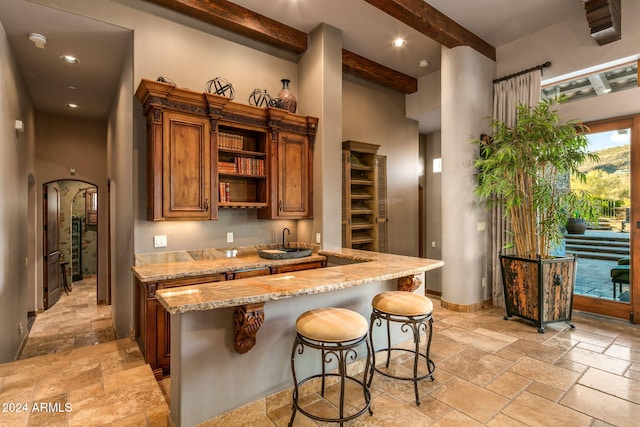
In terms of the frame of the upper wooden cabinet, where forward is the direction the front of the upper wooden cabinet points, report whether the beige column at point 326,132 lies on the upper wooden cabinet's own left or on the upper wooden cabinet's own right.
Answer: on the upper wooden cabinet's own left

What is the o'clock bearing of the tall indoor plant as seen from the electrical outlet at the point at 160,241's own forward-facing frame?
The tall indoor plant is roughly at 11 o'clock from the electrical outlet.

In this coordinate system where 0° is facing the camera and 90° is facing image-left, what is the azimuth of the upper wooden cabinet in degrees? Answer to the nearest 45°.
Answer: approximately 315°

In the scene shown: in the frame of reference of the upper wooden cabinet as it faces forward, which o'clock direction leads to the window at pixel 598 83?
The window is roughly at 11 o'clock from the upper wooden cabinet.

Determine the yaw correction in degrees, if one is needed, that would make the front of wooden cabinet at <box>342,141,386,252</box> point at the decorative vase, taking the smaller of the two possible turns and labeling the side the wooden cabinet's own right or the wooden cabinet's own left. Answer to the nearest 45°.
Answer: approximately 90° to the wooden cabinet's own right

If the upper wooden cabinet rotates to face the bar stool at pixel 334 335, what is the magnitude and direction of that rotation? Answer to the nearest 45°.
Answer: approximately 45° to its right

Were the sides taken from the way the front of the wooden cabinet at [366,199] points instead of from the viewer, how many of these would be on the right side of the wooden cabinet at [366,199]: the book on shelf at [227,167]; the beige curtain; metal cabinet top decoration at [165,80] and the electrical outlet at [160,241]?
3
